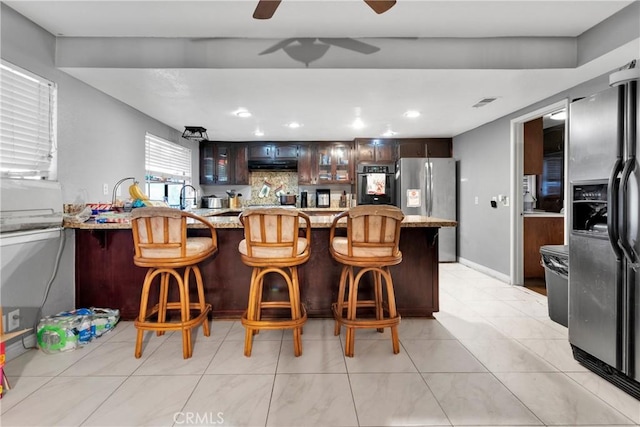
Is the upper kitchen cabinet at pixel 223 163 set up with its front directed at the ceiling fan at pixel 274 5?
yes

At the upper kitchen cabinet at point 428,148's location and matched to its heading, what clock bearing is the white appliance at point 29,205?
The white appliance is roughly at 1 o'clock from the upper kitchen cabinet.

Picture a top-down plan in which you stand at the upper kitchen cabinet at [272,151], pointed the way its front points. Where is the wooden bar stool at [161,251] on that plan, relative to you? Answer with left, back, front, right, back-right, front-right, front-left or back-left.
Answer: front

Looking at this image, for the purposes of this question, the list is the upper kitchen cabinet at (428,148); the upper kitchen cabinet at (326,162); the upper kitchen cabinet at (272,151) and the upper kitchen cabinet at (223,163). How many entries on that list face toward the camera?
4

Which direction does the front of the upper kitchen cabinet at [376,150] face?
toward the camera

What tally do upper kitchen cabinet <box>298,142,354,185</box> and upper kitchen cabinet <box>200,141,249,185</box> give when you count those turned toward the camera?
2

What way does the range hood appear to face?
toward the camera

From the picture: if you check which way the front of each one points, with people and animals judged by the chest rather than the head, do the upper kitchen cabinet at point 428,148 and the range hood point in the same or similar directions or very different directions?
same or similar directions

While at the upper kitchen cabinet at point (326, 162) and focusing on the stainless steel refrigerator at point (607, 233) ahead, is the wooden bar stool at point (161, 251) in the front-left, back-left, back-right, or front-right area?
front-right

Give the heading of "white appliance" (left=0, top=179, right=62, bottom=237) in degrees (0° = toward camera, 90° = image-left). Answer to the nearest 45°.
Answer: approximately 315°

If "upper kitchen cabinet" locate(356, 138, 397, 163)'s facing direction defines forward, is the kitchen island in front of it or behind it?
in front

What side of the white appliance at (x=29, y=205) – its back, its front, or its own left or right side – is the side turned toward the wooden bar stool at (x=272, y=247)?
front

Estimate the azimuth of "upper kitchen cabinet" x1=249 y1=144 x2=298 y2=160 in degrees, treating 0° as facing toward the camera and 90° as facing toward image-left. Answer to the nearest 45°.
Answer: approximately 0°

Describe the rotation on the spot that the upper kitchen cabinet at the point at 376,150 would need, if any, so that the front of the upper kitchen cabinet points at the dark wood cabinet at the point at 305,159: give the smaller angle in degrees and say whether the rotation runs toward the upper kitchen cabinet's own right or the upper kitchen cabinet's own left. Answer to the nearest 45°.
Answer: approximately 90° to the upper kitchen cabinet's own right
